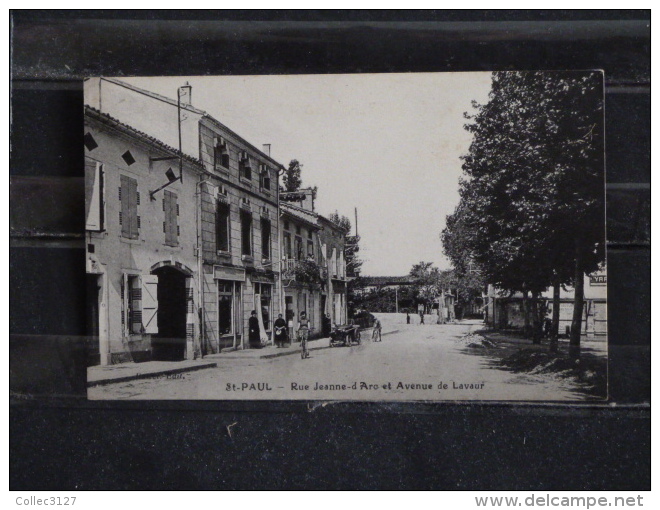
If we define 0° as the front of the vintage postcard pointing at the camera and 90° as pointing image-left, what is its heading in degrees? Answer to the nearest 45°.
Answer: approximately 0°
